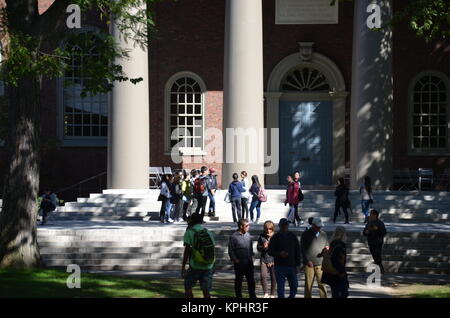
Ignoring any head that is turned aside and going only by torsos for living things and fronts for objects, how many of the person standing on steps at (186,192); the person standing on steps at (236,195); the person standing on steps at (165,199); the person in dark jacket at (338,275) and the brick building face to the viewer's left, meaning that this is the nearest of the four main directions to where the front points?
1

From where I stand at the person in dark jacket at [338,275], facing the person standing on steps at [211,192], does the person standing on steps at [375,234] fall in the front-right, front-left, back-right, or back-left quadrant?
front-right

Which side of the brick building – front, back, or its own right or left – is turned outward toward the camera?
front

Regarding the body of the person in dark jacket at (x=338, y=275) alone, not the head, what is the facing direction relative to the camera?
to the viewer's left

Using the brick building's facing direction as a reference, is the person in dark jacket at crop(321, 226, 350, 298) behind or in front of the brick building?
in front

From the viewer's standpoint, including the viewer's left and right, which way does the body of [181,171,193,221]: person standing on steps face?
facing the viewer and to the right of the viewer

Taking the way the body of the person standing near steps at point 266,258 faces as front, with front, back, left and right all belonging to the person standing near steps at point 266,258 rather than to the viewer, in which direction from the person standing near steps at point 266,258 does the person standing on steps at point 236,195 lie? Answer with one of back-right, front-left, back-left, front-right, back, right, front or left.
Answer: back

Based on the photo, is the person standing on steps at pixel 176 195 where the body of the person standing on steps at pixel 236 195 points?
no

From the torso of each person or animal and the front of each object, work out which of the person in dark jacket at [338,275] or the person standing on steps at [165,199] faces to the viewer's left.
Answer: the person in dark jacket
